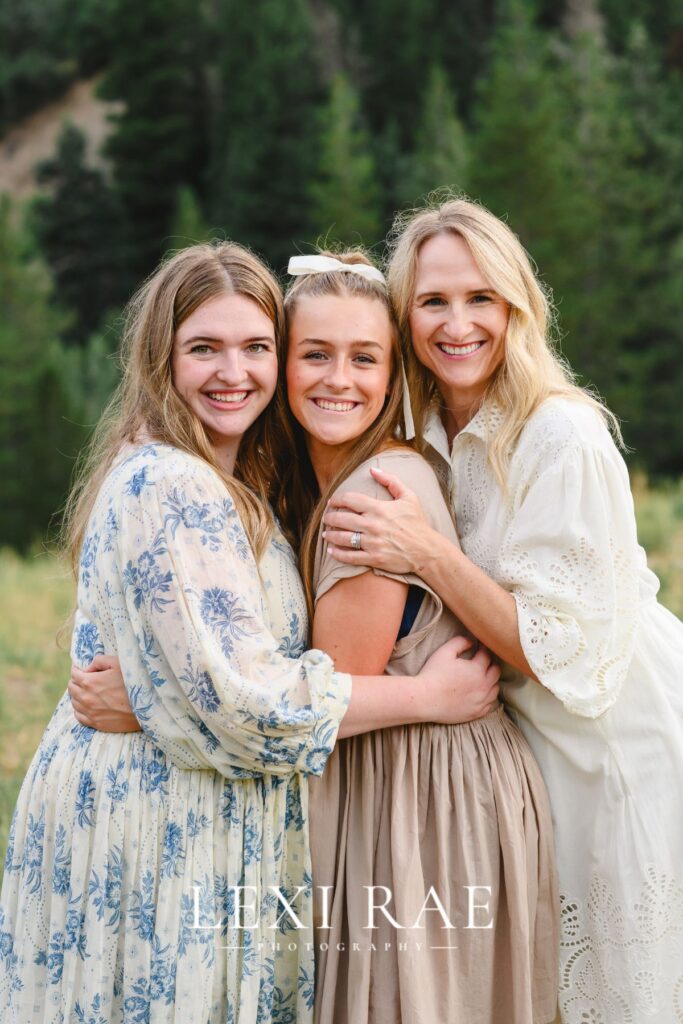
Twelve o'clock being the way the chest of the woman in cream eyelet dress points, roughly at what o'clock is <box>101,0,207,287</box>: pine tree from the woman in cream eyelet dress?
The pine tree is roughly at 4 o'clock from the woman in cream eyelet dress.

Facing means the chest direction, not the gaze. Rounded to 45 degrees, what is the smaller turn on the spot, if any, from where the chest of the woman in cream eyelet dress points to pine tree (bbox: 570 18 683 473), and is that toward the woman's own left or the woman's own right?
approximately 135° to the woman's own right

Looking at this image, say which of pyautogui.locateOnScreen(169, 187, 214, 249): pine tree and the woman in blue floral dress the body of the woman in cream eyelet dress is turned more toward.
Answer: the woman in blue floral dress

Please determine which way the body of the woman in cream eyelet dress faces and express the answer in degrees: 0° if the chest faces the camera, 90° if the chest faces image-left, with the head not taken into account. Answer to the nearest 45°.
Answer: approximately 45°

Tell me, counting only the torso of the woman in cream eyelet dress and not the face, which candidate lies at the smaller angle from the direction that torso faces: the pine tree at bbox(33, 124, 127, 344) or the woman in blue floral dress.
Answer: the woman in blue floral dress

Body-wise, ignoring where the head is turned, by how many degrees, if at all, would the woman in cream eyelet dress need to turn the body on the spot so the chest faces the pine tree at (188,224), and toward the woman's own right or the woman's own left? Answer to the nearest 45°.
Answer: approximately 135° to the woman's own right

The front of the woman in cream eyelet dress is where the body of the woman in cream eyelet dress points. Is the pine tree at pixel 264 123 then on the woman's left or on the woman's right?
on the woman's right

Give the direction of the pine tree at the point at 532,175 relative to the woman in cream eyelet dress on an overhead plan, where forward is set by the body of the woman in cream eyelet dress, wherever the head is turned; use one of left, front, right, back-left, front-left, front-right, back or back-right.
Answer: back-right
